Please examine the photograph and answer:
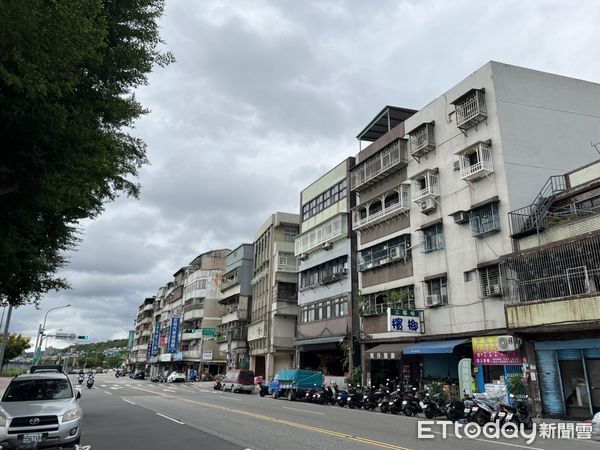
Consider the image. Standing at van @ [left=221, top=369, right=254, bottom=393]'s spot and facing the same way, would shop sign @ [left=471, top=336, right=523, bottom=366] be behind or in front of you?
behind

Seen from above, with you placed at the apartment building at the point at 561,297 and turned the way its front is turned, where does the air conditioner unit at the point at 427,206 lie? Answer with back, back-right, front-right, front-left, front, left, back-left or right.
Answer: right

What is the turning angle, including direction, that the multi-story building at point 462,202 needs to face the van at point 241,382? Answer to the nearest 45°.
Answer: approximately 90° to its right

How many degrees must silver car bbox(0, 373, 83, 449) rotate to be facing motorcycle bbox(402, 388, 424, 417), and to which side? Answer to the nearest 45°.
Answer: approximately 90° to its left

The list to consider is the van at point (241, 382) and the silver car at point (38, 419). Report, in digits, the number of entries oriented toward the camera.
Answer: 1

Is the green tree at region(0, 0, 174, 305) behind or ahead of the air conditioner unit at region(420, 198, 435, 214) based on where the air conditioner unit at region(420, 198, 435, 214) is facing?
ahead

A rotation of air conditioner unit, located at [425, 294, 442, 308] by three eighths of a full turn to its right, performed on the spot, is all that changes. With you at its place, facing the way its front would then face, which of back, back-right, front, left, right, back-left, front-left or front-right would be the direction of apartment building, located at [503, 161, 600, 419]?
back-right

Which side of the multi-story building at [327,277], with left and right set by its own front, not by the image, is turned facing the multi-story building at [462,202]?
left
